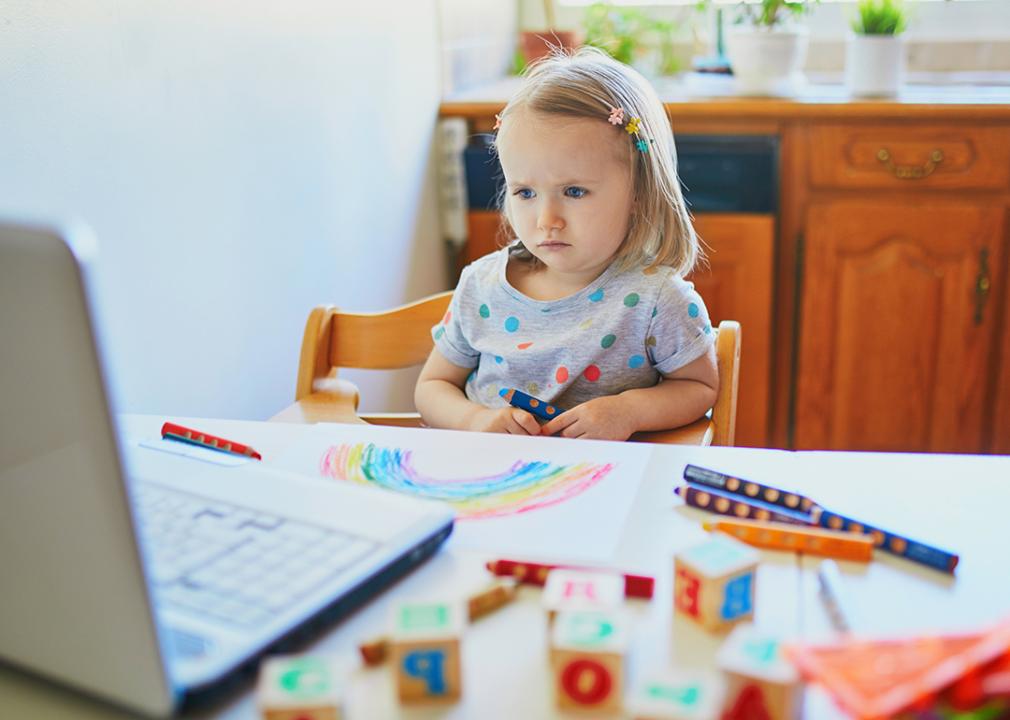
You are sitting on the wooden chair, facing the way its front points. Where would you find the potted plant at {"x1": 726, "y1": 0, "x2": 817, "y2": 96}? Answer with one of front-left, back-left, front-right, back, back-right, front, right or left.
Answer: back-left

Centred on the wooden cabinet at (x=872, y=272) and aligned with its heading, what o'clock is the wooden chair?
The wooden chair is roughly at 1 o'clock from the wooden cabinet.

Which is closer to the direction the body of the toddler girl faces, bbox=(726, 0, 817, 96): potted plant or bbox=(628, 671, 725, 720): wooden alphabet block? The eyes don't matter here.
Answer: the wooden alphabet block

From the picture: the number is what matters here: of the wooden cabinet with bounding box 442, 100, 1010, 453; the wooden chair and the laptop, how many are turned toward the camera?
2

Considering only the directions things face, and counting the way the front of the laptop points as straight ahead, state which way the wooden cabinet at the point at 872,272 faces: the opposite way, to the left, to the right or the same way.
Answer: the opposite way

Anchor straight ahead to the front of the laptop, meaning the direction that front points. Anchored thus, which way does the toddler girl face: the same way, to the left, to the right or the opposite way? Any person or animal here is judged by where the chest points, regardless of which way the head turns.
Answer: the opposite way

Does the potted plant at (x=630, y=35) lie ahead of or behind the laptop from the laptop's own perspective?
ahead

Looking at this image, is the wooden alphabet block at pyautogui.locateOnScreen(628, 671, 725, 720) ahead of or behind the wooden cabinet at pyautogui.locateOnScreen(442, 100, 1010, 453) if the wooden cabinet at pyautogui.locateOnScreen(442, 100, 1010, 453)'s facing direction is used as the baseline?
ahead

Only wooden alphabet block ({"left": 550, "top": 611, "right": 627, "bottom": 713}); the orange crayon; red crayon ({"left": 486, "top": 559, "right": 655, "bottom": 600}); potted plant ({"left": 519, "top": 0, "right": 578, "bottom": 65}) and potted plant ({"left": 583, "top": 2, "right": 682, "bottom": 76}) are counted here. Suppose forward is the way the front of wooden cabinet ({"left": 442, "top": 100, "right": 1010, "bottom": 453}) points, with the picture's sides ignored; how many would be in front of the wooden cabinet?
3

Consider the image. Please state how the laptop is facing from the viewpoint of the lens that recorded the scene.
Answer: facing away from the viewer and to the right of the viewer
